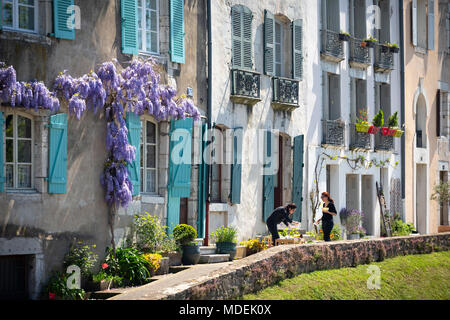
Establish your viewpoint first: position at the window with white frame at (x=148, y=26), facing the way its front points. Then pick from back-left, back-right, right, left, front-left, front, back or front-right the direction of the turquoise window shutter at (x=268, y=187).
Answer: left

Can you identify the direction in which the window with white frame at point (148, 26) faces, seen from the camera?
facing the viewer and to the right of the viewer

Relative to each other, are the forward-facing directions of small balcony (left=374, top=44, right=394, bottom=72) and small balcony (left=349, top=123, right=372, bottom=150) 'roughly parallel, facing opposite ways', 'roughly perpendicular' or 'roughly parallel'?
roughly parallel

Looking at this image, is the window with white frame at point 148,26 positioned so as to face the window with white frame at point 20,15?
no

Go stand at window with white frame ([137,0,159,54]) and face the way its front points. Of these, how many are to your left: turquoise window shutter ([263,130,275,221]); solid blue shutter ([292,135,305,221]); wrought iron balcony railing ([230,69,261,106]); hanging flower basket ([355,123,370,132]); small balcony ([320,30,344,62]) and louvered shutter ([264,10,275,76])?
6

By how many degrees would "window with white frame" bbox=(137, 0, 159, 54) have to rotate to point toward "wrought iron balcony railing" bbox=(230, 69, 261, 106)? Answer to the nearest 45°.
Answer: approximately 90° to its left

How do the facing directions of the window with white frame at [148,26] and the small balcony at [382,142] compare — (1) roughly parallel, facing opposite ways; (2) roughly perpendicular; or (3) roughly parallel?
roughly parallel

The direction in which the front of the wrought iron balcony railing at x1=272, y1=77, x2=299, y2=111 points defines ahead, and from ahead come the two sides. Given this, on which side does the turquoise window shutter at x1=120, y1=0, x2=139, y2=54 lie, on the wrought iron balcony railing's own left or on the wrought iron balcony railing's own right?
on the wrought iron balcony railing's own right

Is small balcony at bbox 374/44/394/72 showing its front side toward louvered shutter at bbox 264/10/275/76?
no

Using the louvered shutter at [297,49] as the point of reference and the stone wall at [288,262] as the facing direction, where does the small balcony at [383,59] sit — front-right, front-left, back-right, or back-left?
back-left

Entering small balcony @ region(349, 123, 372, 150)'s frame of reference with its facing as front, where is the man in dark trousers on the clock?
The man in dark trousers is roughly at 2 o'clock from the small balcony.

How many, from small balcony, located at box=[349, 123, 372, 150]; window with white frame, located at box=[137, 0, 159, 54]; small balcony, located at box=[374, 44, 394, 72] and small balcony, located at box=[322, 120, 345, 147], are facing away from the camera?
0

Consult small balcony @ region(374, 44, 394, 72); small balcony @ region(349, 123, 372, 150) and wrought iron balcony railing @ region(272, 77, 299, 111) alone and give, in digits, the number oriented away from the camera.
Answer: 0

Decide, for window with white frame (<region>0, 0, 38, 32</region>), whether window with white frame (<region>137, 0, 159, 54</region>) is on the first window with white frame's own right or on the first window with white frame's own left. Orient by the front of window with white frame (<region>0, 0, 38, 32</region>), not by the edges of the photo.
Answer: on the first window with white frame's own left

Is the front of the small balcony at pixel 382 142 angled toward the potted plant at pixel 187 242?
no

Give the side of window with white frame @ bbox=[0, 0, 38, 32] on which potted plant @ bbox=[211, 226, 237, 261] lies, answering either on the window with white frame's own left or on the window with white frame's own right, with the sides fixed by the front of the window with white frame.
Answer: on the window with white frame's own left
